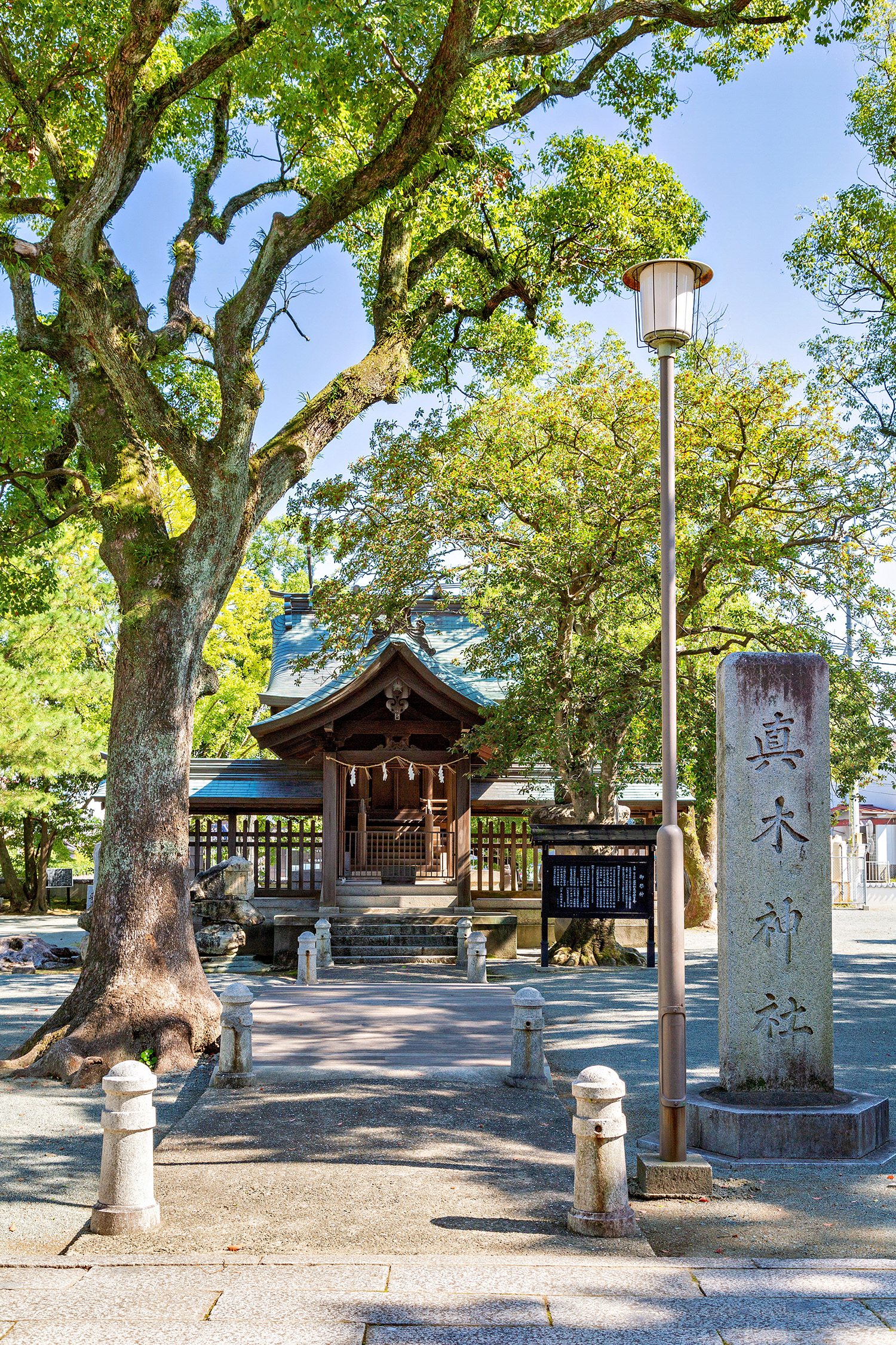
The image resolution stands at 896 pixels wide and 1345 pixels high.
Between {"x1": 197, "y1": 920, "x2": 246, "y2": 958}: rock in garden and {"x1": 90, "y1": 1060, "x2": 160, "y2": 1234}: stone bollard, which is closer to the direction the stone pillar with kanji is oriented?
the stone bollard

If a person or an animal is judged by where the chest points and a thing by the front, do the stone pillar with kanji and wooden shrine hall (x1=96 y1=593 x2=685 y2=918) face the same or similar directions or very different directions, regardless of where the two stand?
same or similar directions

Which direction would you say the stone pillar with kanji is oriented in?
toward the camera

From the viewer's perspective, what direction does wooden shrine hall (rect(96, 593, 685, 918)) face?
toward the camera

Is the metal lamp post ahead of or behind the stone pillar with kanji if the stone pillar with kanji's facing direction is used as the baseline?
ahead

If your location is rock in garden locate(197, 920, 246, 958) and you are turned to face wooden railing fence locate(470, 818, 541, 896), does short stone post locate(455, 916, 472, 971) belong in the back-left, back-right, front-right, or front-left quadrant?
front-right

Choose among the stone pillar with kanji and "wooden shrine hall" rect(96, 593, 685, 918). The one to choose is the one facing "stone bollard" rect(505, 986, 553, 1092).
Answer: the wooden shrine hall

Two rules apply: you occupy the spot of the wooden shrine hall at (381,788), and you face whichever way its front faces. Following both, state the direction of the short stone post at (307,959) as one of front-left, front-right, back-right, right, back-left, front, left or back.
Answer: front

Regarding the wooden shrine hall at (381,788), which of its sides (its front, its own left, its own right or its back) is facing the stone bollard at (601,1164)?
front

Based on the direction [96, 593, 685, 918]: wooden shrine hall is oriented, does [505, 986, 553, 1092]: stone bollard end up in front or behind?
in front

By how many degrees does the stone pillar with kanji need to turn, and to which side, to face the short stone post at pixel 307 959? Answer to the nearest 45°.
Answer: approximately 135° to its right

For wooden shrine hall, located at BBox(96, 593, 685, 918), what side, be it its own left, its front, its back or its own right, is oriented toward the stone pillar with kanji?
front

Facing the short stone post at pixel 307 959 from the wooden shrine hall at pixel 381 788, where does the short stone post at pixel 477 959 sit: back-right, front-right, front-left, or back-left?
front-left

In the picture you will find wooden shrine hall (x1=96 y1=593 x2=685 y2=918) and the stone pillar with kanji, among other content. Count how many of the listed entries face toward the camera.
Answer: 2
